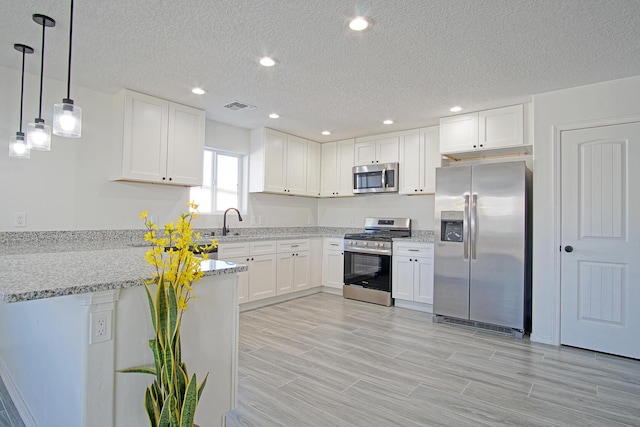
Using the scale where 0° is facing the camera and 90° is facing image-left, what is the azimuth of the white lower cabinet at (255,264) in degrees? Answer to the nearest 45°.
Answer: approximately 315°

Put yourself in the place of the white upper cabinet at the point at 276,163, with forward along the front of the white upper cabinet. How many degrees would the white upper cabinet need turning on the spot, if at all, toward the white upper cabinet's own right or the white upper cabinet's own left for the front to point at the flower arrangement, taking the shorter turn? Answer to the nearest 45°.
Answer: approximately 45° to the white upper cabinet's own right

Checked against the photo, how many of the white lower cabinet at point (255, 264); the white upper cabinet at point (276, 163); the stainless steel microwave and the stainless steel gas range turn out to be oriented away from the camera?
0

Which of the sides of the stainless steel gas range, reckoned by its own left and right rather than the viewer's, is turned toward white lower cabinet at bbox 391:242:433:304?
left

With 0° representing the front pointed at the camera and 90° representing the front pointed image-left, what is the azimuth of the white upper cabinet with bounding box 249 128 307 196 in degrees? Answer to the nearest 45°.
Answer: approximately 315°

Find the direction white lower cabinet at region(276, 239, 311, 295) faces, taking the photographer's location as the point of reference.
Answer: facing the viewer and to the right of the viewer

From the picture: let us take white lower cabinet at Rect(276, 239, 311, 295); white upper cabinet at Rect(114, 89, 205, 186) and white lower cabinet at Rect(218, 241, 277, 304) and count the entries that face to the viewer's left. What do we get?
0

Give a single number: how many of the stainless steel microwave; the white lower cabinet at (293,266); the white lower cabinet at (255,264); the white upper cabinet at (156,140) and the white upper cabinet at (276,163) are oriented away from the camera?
0

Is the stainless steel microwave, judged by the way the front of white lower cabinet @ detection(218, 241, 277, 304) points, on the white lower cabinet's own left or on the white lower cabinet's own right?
on the white lower cabinet's own left

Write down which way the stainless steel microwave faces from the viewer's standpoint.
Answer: facing the viewer and to the left of the viewer

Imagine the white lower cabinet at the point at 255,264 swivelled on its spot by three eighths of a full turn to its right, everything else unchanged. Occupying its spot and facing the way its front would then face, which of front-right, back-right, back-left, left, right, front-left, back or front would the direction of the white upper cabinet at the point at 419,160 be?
back

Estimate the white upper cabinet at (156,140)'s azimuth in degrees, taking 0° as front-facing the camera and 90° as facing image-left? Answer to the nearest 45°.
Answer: approximately 315°

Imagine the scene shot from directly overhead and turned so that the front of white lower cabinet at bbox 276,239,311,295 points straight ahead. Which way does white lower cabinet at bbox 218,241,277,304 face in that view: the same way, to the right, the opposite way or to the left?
the same way

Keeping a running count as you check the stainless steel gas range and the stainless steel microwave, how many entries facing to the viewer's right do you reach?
0
